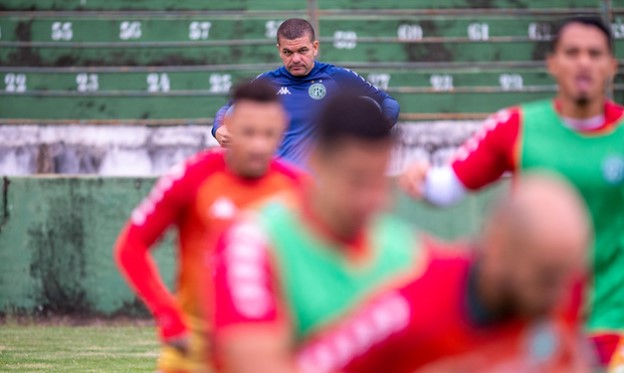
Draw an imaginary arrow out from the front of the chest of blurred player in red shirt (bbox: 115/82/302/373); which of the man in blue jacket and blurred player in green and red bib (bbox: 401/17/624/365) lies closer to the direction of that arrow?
the blurred player in green and red bib

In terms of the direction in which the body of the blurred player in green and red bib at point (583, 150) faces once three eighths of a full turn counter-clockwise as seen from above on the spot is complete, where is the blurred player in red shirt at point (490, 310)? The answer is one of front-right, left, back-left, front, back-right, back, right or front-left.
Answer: back-right

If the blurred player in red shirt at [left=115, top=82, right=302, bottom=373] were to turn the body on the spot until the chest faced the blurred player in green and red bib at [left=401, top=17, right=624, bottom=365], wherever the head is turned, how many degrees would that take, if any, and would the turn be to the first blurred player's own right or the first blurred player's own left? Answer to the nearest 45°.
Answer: approximately 45° to the first blurred player's own left

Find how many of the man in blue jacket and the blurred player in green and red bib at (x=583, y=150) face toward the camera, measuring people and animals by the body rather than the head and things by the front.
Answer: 2

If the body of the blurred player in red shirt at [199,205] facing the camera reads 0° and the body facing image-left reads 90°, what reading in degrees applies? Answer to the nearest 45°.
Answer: approximately 315°

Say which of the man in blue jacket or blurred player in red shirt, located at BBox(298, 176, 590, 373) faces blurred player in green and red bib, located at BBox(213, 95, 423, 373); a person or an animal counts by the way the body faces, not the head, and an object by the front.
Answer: the man in blue jacket

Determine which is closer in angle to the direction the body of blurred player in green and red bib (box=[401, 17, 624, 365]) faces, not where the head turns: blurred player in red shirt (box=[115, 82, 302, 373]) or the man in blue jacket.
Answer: the blurred player in red shirt
